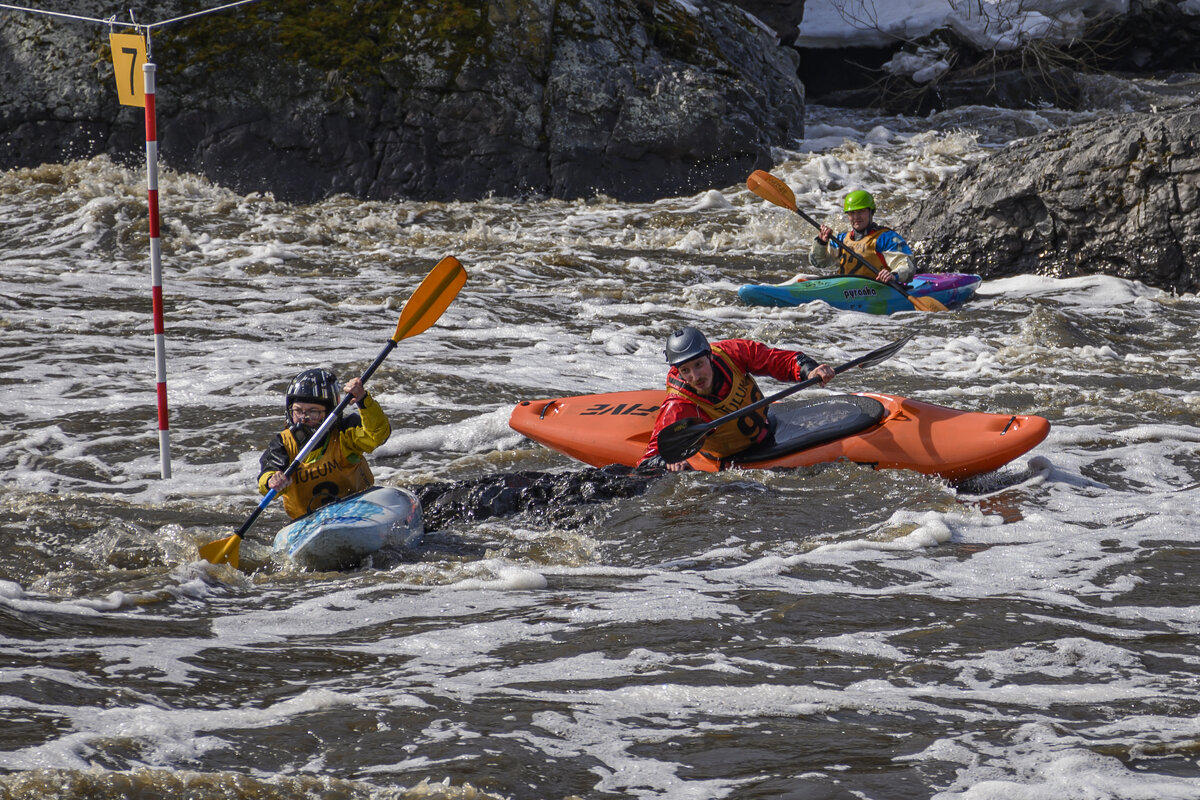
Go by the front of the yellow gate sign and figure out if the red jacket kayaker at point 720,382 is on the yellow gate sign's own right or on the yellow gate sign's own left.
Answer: on the yellow gate sign's own left

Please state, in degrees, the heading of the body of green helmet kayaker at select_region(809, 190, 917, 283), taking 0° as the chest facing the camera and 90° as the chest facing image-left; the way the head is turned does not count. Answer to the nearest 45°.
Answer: approximately 45°

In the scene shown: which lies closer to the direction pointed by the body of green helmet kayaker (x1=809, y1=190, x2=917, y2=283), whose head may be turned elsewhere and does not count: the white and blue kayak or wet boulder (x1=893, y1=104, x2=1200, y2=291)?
the white and blue kayak

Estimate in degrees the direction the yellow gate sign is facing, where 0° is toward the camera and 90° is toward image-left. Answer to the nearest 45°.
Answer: approximately 0°

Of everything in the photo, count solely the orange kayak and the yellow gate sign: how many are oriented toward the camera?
1
